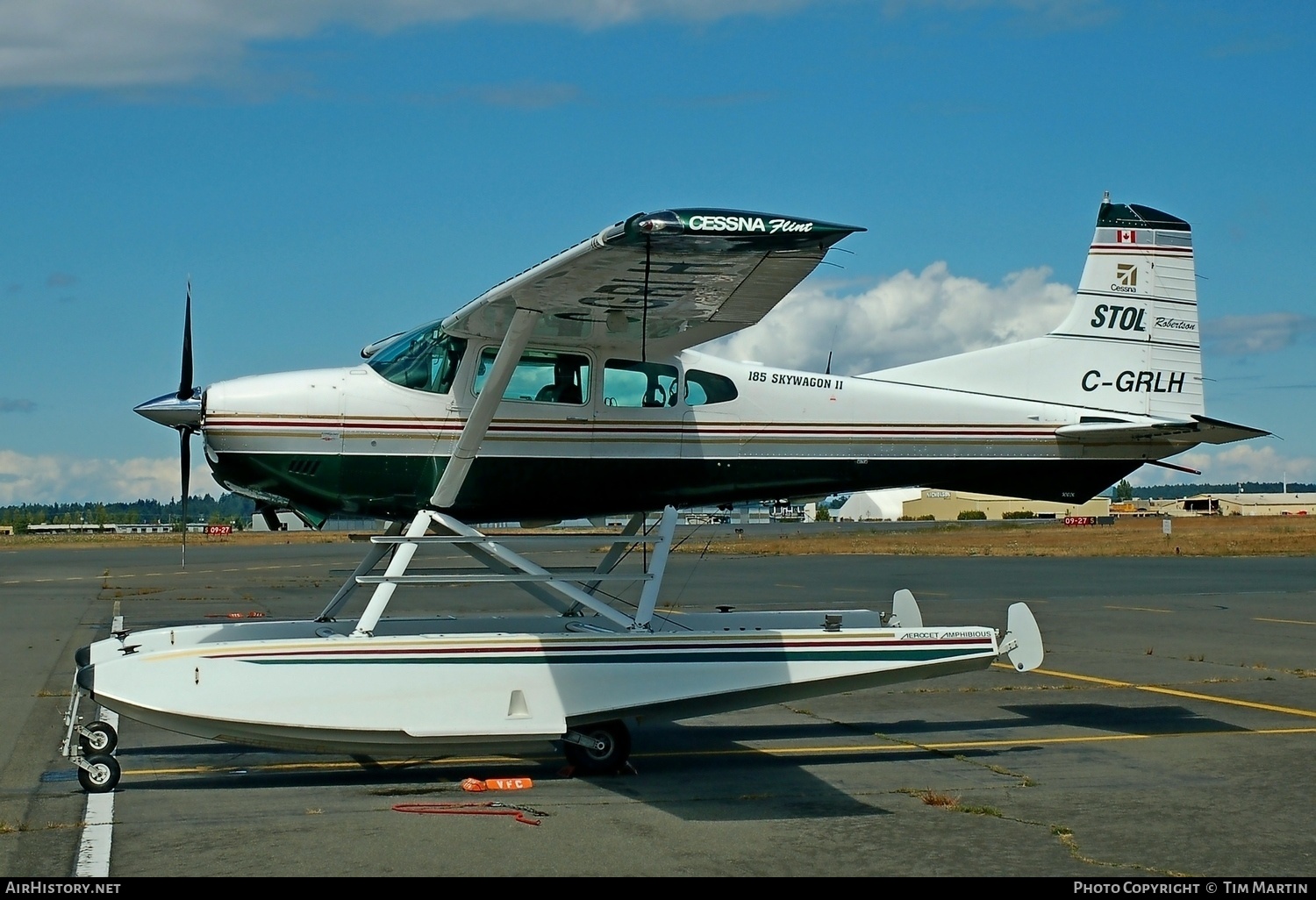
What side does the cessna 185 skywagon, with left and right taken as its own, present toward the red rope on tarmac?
left

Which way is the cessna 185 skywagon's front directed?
to the viewer's left
